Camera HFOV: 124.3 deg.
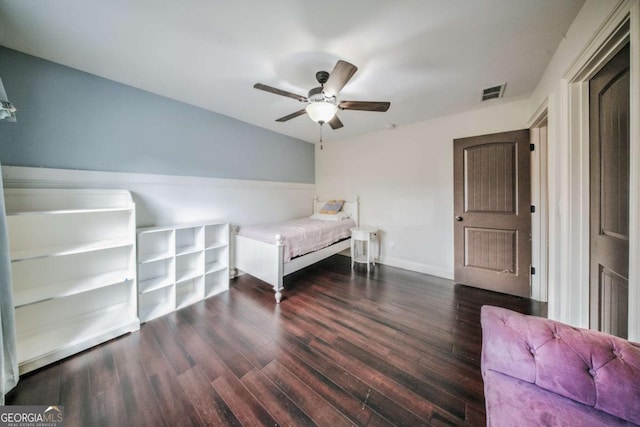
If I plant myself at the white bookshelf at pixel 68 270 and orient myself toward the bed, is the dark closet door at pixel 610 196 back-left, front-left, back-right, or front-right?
front-right

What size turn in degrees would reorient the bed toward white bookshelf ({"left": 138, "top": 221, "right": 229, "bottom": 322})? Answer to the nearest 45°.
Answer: approximately 45° to its right

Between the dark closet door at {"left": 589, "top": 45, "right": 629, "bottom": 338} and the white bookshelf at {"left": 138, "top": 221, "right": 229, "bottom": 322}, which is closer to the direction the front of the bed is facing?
the white bookshelf

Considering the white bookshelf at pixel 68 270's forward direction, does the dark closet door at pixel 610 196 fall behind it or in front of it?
in front

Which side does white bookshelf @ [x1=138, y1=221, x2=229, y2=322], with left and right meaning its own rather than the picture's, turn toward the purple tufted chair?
front

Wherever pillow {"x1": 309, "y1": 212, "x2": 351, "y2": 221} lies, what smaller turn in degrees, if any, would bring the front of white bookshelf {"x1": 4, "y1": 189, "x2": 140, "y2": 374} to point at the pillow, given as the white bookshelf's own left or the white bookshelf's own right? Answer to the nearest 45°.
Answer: approximately 45° to the white bookshelf's own left

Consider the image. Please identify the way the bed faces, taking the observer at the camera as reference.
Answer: facing the viewer and to the left of the viewer

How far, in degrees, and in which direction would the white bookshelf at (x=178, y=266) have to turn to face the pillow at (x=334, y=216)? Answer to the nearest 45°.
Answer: approximately 45° to its left

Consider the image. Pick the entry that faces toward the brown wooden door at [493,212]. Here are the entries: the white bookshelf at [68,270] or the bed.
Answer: the white bookshelf

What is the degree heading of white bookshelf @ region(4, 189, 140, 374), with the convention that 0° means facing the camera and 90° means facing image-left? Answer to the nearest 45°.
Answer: approximately 315°

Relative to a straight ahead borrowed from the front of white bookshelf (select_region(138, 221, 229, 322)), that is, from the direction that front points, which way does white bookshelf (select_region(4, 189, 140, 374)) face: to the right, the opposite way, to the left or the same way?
the same way

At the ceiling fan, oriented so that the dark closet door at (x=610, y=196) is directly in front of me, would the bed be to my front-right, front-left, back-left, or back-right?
back-left

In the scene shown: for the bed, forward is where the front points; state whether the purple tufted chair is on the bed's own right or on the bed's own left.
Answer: on the bed's own left

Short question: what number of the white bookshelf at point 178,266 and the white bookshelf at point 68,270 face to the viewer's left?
0

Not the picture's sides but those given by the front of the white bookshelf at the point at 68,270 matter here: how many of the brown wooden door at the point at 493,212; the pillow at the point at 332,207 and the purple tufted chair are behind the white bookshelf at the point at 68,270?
0

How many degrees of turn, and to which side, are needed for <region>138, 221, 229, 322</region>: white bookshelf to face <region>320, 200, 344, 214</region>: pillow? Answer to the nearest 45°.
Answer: approximately 45° to its left

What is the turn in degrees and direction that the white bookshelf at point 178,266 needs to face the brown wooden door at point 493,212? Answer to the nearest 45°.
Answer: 0° — it already faces it

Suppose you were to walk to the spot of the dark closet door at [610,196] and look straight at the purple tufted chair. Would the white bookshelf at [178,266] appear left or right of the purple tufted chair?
right

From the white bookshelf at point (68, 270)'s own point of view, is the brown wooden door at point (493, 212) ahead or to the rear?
ahead

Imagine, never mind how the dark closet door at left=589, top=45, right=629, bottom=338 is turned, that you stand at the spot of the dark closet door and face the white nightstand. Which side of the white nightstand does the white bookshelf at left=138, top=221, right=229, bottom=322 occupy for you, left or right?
left
